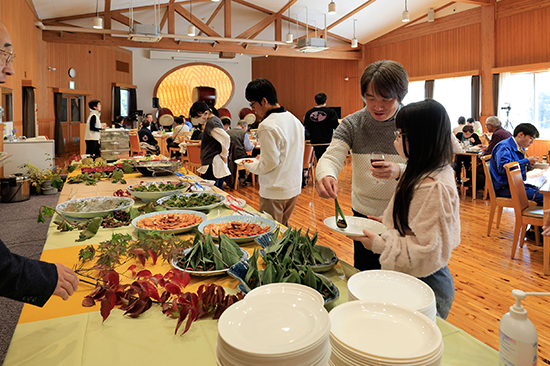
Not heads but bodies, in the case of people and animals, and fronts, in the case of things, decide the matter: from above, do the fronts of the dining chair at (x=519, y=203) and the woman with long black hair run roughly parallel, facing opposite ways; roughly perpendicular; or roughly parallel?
roughly parallel, facing opposite ways

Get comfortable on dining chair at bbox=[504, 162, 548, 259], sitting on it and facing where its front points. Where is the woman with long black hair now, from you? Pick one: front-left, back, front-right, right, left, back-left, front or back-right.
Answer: right

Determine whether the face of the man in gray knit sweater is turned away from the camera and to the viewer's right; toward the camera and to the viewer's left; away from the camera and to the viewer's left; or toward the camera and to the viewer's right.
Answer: toward the camera and to the viewer's left

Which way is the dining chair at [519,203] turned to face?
to the viewer's right
